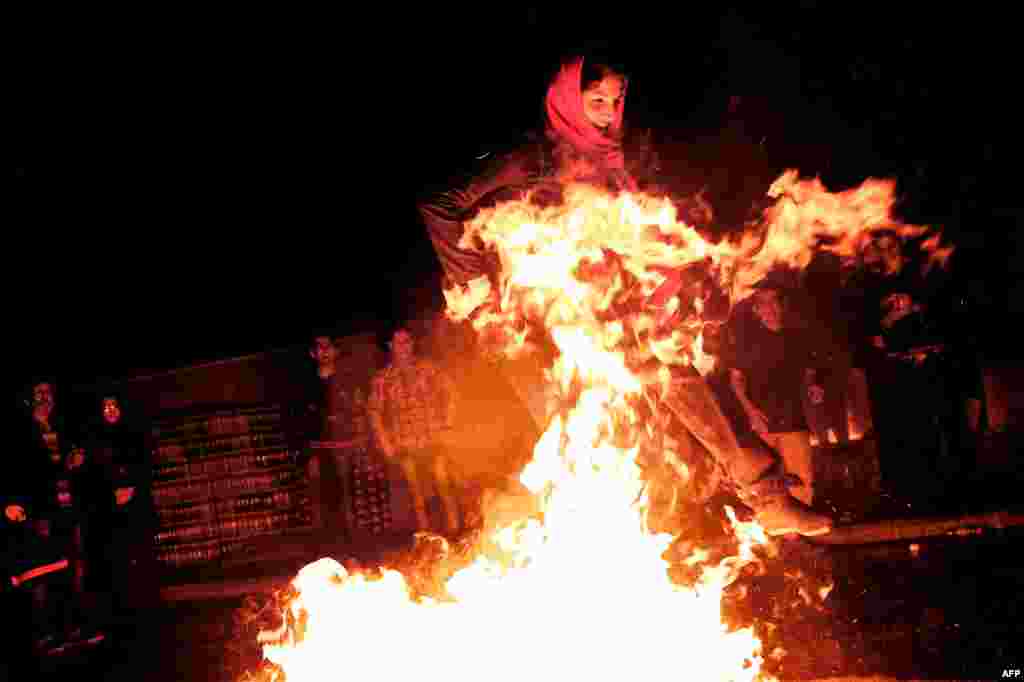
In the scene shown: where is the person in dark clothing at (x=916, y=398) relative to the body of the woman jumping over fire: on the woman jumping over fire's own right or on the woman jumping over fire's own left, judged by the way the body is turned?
on the woman jumping over fire's own left

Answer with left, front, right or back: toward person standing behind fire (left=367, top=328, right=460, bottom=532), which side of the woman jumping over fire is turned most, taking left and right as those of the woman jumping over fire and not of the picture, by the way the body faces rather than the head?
back

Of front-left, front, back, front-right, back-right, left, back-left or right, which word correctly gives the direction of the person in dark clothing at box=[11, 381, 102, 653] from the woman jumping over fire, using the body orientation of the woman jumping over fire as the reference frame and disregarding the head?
back-right

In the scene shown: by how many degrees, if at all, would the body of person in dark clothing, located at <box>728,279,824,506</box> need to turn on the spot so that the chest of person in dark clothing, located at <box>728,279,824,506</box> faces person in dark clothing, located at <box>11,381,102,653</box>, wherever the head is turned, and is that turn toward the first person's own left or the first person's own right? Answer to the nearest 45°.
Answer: approximately 90° to the first person's own right

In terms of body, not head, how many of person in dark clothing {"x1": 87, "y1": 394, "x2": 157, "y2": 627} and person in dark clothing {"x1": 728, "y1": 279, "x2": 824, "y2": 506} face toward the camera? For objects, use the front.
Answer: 2

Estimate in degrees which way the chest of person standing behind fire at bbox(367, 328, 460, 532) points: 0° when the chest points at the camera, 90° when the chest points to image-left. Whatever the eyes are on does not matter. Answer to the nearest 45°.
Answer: approximately 0°

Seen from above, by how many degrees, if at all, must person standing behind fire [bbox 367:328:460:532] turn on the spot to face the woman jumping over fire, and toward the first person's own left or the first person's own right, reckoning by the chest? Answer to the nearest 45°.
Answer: approximately 45° to the first person's own left
